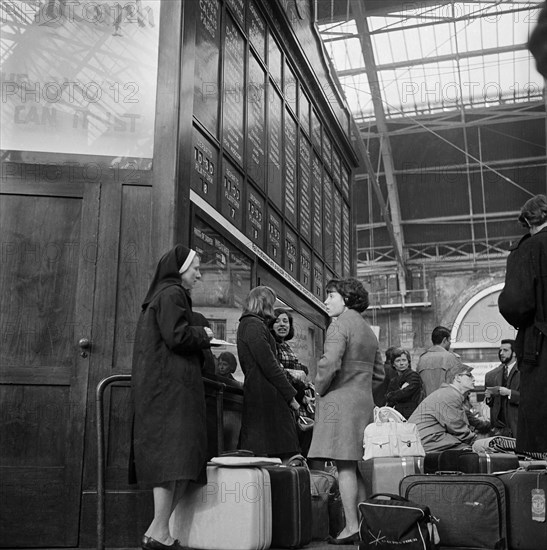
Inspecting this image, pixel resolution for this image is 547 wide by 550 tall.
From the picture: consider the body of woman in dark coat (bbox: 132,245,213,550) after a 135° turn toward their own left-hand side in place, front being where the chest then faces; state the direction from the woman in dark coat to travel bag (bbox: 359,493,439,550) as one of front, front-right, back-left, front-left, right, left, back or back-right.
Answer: back-right

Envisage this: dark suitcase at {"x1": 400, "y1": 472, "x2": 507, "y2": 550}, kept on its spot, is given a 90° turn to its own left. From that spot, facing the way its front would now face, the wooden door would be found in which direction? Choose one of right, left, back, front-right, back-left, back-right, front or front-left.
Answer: back

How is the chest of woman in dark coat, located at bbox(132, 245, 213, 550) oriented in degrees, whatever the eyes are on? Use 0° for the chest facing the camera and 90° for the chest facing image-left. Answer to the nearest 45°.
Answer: approximately 270°

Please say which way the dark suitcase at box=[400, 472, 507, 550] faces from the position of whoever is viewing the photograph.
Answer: facing the viewer

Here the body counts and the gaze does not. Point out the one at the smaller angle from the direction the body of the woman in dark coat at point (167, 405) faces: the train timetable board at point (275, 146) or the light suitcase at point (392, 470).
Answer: the light suitcase

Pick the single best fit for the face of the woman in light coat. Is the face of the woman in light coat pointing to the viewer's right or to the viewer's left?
to the viewer's left

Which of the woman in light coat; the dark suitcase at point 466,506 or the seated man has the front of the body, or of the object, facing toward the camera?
the dark suitcase

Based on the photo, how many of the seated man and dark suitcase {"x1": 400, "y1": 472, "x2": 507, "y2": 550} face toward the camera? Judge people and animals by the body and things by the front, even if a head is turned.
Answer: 1

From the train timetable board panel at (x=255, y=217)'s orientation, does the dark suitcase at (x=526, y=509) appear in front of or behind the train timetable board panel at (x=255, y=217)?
in front

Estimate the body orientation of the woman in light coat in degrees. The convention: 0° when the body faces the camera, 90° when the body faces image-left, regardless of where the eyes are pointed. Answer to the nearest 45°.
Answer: approximately 135°

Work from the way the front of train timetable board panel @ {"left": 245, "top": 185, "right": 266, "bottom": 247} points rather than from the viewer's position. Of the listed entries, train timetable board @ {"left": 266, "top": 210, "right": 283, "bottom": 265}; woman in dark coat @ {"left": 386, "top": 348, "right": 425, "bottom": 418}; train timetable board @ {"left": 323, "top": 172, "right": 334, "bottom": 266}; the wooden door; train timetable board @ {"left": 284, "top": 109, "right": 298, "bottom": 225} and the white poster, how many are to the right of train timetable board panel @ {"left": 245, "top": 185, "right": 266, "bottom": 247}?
2

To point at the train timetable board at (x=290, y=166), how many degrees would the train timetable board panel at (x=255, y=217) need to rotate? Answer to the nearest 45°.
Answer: approximately 135° to its left
